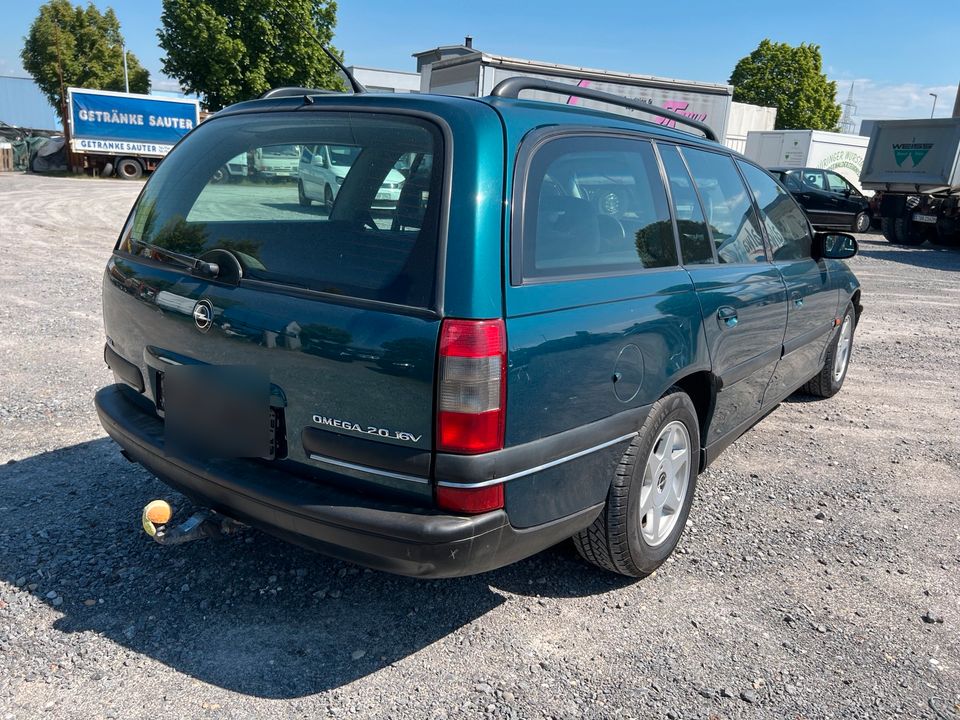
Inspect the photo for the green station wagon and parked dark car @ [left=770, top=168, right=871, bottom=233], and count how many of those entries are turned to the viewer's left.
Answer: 0

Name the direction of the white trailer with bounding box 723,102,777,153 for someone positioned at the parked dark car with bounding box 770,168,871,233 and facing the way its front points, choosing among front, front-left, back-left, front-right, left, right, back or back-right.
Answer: left

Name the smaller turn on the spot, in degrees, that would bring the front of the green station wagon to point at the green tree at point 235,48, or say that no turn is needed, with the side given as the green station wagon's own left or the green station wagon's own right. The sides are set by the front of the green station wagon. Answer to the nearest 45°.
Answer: approximately 45° to the green station wagon's own left

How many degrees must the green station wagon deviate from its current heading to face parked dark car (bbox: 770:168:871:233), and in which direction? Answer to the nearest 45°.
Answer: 0° — it already faces it

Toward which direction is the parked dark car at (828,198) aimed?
to the viewer's right

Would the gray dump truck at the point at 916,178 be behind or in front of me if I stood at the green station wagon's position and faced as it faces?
in front

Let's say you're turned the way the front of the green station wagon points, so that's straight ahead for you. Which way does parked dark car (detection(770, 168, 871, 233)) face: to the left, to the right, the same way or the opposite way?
to the right

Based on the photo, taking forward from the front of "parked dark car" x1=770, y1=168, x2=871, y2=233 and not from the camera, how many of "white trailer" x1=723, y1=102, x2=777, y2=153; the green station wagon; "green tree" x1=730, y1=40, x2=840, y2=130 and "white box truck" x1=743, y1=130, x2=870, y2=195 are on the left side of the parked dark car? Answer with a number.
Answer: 3

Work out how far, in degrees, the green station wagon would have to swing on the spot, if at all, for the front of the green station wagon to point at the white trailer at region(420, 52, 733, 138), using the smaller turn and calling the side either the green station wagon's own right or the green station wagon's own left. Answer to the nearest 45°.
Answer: approximately 45° to the green station wagon's own left

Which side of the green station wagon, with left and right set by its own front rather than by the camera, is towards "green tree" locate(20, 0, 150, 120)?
left

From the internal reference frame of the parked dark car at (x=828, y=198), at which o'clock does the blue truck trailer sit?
The blue truck trailer is roughly at 6 o'clock from the parked dark car.

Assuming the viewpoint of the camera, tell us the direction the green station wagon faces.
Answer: facing away from the viewer and to the right of the viewer

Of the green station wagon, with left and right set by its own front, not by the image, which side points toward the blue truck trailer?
left
